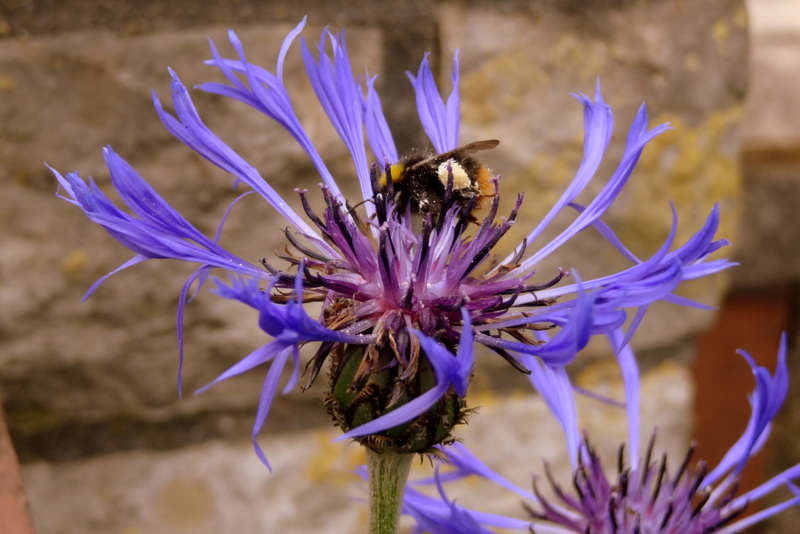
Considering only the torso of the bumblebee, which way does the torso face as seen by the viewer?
to the viewer's left
